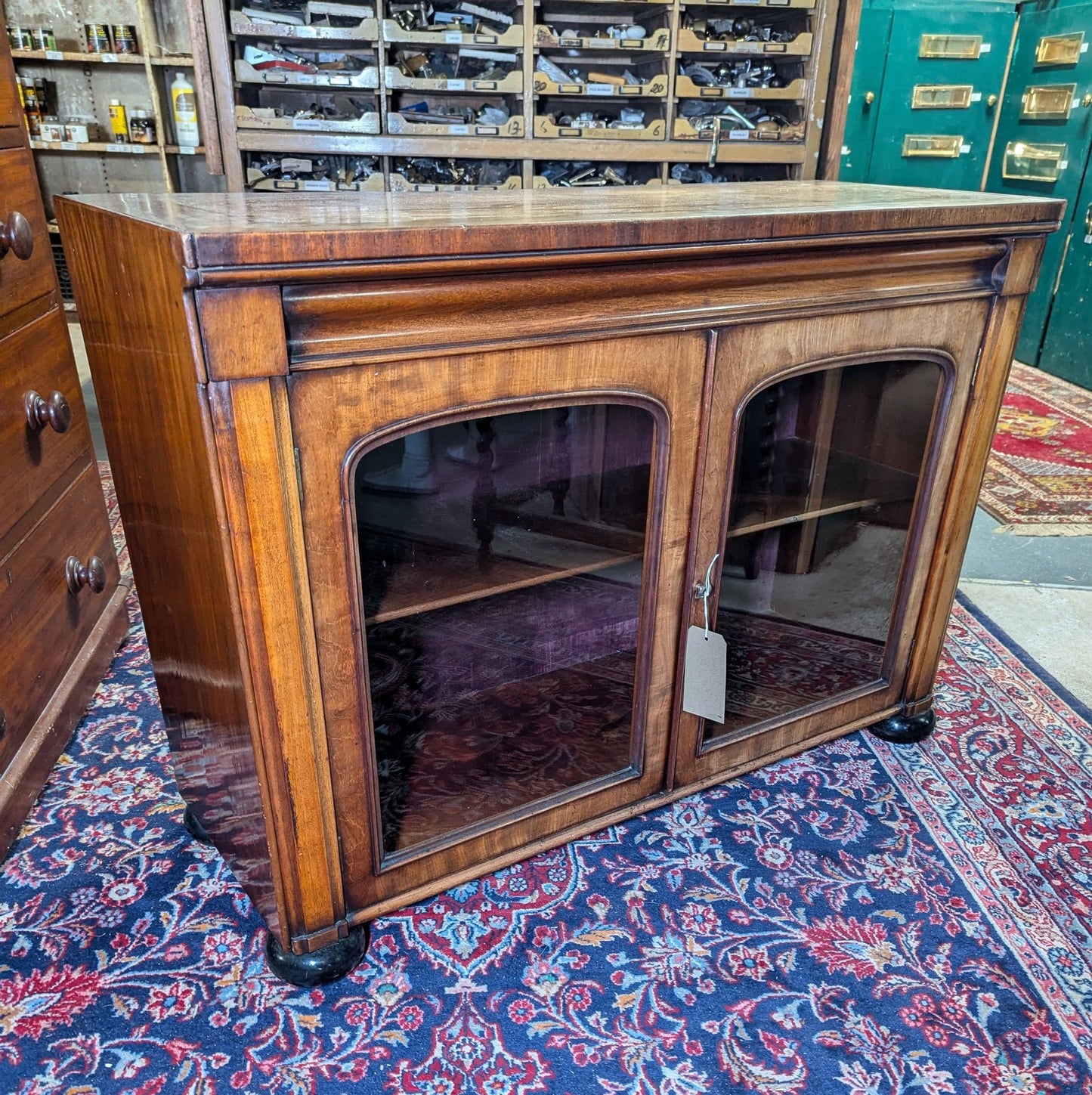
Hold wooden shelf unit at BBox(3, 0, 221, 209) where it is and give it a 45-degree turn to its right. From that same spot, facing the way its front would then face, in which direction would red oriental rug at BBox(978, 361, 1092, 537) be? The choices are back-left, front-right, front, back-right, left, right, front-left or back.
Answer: left

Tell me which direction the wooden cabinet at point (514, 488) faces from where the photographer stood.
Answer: facing the viewer and to the right of the viewer

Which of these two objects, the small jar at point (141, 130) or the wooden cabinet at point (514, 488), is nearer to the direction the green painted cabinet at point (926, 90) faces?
the wooden cabinet

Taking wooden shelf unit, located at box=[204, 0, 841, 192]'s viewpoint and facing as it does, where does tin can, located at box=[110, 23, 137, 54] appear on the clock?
The tin can is roughly at 4 o'clock from the wooden shelf unit.

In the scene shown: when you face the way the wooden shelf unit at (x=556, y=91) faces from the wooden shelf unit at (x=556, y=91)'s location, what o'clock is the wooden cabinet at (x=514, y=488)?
The wooden cabinet is roughly at 12 o'clock from the wooden shelf unit.

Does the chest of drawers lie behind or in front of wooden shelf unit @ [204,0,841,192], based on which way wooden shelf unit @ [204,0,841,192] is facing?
in front

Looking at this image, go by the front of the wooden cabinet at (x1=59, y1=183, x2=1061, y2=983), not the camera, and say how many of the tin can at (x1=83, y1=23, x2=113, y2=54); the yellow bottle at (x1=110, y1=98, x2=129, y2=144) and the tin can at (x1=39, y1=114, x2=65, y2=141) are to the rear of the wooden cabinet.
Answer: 3

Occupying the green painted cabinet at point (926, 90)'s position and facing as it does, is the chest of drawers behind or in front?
in front

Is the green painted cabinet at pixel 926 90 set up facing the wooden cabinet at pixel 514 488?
yes

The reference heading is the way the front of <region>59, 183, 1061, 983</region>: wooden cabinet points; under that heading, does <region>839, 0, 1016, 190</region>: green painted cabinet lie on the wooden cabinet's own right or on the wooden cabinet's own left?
on the wooden cabinet's own left

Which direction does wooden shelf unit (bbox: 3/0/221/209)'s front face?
toward the camera

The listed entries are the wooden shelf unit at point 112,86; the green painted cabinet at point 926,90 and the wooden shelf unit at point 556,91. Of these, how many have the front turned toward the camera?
3

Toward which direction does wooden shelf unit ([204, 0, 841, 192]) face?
toward the camera

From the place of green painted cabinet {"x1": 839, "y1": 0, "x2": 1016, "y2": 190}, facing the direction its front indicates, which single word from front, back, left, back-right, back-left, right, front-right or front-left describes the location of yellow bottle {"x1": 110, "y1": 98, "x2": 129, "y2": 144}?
front-right

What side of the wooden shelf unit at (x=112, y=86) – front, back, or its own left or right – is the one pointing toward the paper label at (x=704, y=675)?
front

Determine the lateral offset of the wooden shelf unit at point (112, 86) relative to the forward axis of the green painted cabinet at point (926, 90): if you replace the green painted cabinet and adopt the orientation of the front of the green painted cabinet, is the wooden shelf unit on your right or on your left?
on your right

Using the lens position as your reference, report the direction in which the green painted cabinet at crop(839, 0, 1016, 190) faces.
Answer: facing the viewer

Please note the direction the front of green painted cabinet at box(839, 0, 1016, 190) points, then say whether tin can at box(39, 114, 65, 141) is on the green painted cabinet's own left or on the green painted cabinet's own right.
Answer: on the green painted cabinet's own right

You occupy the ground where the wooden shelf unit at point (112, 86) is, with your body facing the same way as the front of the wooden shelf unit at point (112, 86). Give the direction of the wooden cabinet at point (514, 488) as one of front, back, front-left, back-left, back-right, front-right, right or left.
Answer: front

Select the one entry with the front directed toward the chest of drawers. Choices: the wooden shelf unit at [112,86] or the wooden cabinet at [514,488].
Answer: the wooden shelf unit

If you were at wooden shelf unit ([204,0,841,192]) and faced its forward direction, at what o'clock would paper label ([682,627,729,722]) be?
The paper label is roughly at 12 o'clock from the wooden shelf unit.

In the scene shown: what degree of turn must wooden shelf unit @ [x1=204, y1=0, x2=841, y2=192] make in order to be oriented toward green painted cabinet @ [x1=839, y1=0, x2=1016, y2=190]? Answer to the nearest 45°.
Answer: approximately 135° to its left
